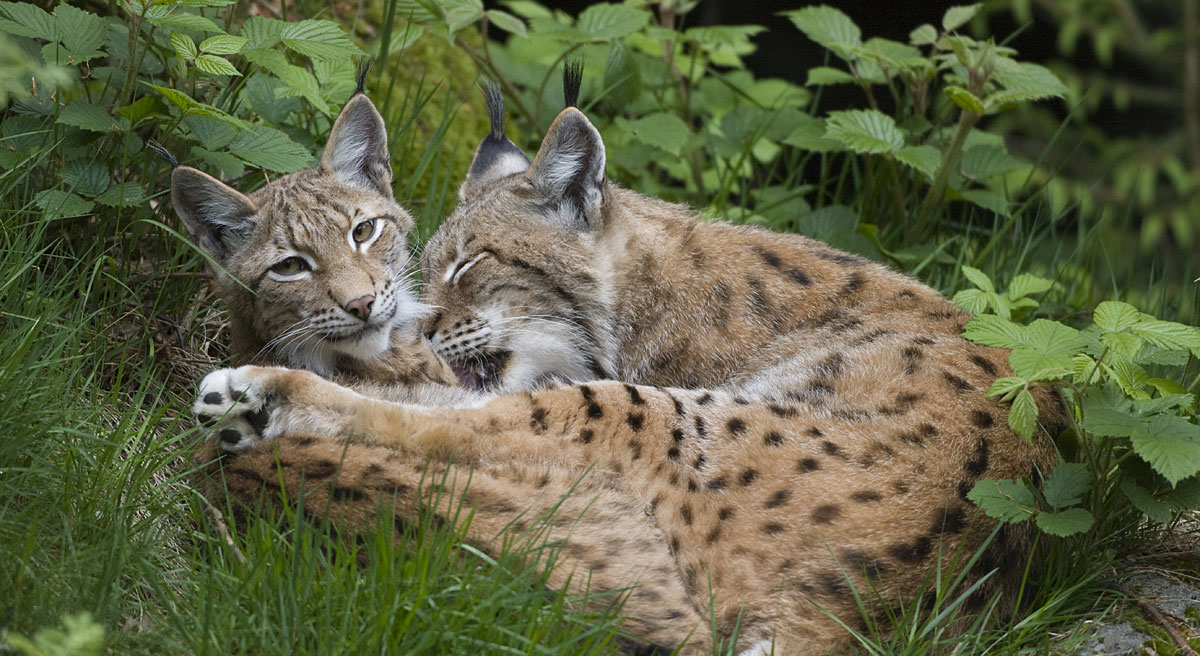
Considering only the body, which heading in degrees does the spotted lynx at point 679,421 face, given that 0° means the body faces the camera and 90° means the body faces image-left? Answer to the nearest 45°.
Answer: approximately 90°

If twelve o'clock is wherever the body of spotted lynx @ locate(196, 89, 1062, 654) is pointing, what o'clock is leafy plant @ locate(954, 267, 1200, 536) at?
The leafy plant is roughly at 6 o'clock from the spotted lynx.
